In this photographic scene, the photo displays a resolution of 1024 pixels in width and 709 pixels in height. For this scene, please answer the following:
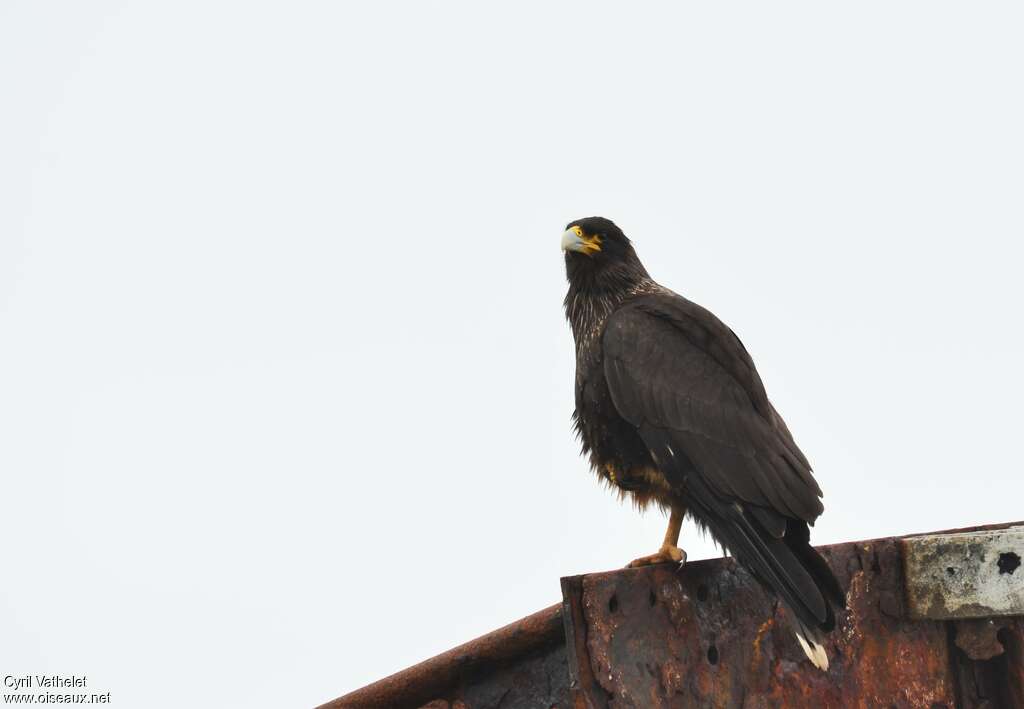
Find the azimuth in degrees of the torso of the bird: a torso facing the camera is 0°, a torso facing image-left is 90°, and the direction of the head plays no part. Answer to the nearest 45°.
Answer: approximately 90°
